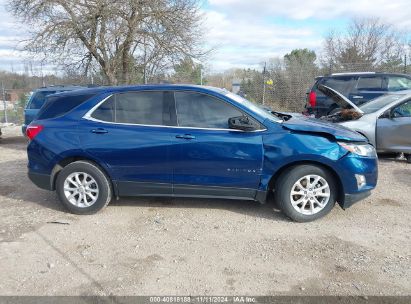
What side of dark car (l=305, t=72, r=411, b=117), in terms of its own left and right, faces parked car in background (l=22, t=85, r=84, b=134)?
back

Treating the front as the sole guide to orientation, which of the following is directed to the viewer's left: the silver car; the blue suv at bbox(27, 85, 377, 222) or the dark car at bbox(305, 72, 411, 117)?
the silver car

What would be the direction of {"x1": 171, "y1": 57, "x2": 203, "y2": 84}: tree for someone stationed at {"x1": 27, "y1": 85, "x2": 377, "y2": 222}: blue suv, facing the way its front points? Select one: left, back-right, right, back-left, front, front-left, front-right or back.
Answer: left

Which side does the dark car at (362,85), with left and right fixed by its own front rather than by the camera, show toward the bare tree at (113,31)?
back

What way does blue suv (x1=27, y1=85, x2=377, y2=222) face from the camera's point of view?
to the viewer's right

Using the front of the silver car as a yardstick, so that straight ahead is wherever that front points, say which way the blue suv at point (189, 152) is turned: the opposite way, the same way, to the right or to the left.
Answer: the opposite way

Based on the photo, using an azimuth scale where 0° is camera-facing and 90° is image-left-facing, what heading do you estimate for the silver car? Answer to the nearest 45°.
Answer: approximately 90°

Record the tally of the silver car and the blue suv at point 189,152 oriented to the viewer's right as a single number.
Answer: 1

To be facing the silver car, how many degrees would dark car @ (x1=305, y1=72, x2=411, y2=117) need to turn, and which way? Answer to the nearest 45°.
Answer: approximately 90° to its right

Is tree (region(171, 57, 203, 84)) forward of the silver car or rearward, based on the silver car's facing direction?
forward

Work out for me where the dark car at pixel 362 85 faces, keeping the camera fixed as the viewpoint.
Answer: facing to the right of the viewer

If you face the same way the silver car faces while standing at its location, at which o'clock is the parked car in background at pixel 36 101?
The parked car in background is roughly at 12 o'clock from the silver car.

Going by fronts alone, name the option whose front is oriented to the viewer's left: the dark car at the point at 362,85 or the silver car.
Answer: the silver car

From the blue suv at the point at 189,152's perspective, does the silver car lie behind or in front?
in front

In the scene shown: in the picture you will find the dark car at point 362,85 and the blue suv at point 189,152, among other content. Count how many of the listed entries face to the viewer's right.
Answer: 2

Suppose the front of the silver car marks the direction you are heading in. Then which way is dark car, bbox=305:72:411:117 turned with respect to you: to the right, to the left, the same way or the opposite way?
the opposite way

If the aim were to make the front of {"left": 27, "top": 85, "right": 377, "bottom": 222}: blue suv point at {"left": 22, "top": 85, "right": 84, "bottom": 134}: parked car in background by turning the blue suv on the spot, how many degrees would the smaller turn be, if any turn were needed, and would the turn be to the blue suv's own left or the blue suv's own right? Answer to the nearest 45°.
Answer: approximately 135° to the blue suv's own left
